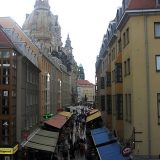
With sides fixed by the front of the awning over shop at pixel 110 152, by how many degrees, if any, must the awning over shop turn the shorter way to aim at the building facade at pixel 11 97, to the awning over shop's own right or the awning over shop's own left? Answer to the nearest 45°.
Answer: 0° — it already faces it

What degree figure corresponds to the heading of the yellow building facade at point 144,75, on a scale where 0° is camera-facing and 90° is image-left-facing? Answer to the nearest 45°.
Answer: approximately 90°

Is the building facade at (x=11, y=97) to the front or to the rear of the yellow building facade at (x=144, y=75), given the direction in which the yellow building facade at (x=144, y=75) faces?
to the front

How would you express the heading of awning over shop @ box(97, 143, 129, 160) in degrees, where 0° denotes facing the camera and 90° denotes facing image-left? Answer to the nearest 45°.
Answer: approximately 90°

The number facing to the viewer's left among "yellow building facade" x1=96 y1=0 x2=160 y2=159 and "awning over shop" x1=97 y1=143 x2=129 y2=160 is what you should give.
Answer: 2
